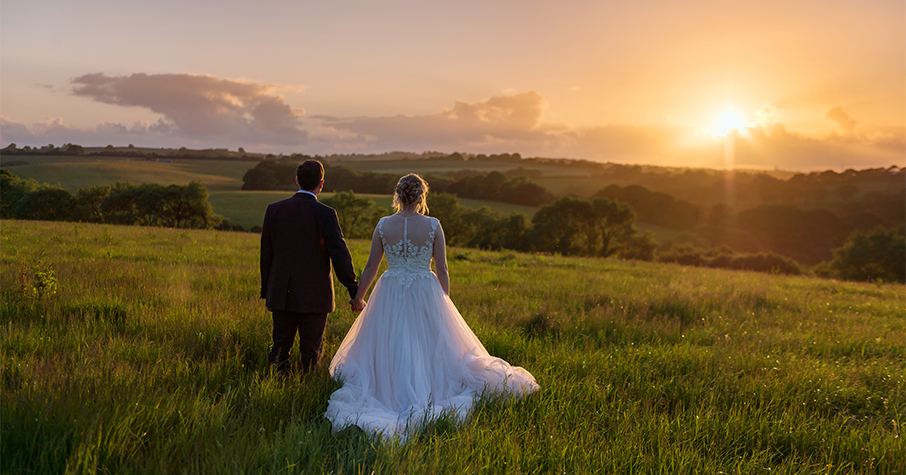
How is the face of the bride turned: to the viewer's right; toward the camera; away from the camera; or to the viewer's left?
away from the camera

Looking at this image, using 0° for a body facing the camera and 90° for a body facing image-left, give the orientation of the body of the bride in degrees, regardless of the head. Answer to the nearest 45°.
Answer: approximately 180°

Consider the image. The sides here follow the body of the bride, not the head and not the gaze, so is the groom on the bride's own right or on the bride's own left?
on the bride's own left
